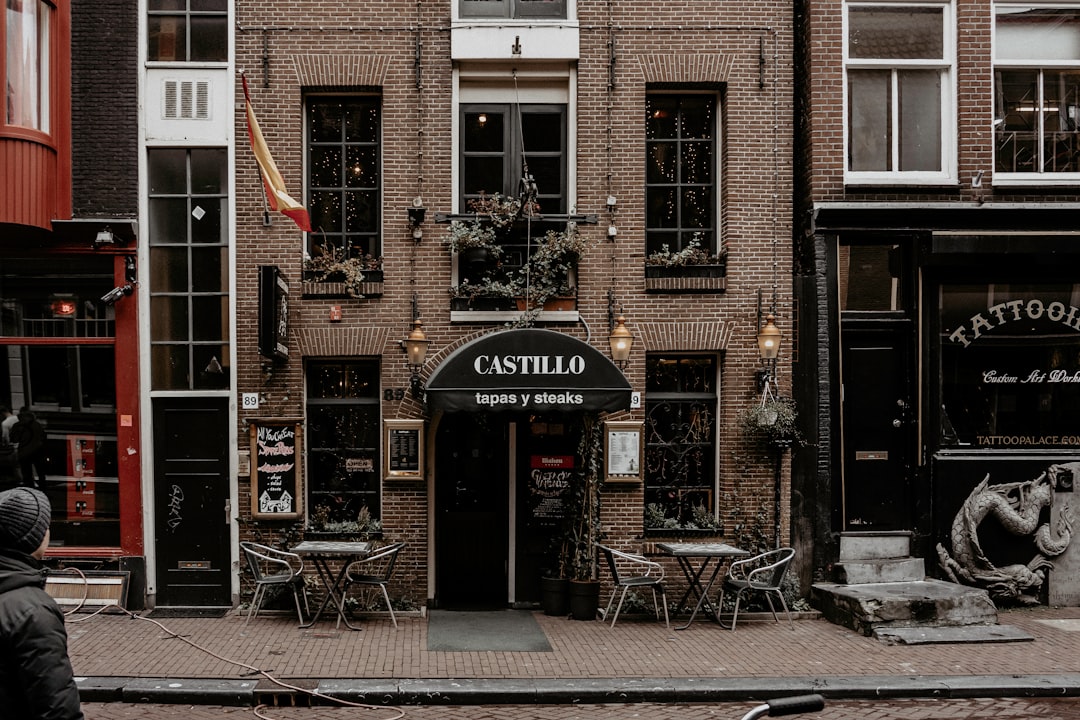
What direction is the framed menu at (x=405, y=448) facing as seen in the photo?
toward the camera

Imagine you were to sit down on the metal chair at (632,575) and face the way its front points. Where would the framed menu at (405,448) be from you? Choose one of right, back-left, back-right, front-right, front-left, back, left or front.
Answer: back

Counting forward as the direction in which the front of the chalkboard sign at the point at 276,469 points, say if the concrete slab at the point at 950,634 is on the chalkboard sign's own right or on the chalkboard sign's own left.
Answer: on the chalkboard sign's own left

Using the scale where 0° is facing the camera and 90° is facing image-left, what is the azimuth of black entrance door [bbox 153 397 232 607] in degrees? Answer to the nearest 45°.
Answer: approximately 0°

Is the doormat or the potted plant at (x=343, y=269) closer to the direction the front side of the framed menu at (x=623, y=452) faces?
the doormat

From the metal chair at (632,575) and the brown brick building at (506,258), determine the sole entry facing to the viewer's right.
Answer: the metal chair

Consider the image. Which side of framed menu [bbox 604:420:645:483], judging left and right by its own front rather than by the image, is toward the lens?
front

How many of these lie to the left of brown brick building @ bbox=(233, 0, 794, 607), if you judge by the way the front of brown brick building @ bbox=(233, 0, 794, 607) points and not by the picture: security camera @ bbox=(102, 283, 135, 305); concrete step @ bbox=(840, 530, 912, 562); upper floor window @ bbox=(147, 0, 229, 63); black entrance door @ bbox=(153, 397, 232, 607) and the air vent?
1

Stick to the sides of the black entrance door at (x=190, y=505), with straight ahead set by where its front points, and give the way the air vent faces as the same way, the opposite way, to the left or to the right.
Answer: the same way

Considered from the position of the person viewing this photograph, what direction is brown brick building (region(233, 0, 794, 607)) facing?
facing the viewer

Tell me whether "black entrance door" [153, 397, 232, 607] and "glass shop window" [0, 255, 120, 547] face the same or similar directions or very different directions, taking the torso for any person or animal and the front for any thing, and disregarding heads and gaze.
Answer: same or similar directions

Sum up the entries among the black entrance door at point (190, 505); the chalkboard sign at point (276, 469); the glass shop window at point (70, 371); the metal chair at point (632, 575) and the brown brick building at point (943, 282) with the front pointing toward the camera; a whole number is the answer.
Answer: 4

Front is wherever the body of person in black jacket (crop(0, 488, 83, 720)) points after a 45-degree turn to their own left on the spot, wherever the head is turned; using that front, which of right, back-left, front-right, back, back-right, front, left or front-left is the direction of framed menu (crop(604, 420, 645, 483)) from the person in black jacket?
front-right

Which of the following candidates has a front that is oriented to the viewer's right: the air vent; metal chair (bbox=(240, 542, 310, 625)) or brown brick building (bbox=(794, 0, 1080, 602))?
the metal chair

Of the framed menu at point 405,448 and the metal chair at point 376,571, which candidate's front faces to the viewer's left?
the metal chair

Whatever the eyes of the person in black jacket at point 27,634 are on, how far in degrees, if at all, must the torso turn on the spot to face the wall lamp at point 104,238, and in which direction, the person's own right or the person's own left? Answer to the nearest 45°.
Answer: approximately 45° to the person's own left
